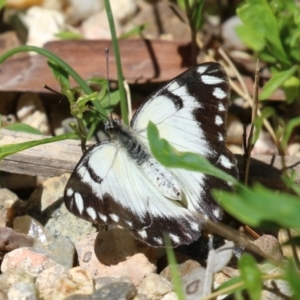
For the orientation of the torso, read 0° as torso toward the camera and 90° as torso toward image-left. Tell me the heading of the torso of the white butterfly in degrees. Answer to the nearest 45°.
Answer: approximately 135°

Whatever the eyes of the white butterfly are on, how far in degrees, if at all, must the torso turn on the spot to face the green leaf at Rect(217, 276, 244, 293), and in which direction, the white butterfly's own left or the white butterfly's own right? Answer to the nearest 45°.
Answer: approximately 135° to the white butterfly's own left

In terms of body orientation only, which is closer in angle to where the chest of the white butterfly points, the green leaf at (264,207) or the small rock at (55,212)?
the small rock

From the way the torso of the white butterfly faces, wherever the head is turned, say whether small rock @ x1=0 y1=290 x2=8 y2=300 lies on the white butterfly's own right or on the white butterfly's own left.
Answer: on the white butterfly's own left

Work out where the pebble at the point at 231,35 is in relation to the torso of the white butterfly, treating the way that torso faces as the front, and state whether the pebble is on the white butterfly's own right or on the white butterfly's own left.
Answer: on the white butterfly's own right

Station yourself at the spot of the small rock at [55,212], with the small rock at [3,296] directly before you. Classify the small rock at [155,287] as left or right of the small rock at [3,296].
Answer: left
